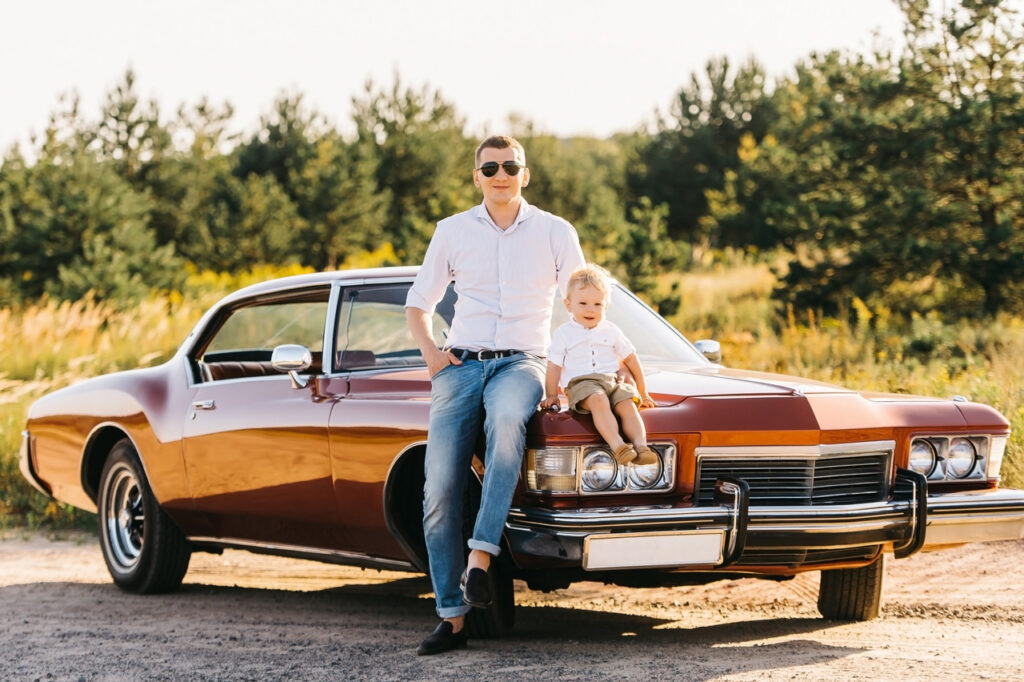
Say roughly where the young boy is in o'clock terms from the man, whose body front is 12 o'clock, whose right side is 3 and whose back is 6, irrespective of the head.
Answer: The young boy is roughly at 10 o'clock from the man.

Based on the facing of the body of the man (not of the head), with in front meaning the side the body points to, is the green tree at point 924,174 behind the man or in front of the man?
behind

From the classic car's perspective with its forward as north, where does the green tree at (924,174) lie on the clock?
The green tree is roughly at 8 o'clock from the classic car.

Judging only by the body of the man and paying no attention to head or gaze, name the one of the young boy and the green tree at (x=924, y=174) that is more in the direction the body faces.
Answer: the young boy

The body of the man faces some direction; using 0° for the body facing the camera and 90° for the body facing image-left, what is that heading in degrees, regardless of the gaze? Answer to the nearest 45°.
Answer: approximately 0°
